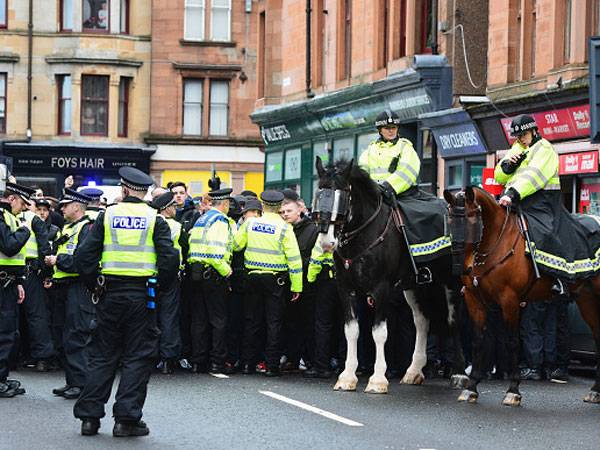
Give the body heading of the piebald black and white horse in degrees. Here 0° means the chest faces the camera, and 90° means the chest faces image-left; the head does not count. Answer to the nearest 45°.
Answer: approximately 45°

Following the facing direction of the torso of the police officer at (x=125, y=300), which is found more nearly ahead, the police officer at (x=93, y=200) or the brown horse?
the police officer

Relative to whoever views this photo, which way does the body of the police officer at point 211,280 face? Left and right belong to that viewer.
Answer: facing away from the viewer and to the right of the viewer

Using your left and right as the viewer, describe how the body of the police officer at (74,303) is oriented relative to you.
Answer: facing to the left of the viewer

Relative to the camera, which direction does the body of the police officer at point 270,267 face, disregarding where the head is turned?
away from the camera

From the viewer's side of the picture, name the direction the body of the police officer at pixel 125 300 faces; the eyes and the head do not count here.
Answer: away from the camera

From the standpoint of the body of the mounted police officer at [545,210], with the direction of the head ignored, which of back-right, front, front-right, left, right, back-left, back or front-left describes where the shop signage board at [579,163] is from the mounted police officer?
back-right
